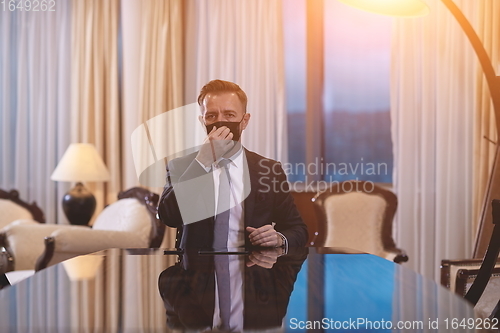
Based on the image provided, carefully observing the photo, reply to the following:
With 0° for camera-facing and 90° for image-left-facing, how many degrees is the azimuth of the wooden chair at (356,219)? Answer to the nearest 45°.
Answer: approximately 0°

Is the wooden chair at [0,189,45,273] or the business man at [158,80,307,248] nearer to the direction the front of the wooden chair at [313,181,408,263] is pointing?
the business man

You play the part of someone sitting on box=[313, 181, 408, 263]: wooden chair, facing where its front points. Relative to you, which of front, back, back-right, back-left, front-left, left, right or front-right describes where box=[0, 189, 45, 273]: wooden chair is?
right

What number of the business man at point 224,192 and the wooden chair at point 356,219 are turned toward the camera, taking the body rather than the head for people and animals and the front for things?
2

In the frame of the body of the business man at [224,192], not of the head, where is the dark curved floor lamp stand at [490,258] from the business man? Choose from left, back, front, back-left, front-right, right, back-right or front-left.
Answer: left

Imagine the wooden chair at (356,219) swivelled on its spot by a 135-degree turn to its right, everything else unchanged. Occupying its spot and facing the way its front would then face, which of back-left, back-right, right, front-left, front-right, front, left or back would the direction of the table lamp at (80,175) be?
front-left

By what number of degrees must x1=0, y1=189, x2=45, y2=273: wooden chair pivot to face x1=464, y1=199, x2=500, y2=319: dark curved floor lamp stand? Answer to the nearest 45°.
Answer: approximately 45° to its left
